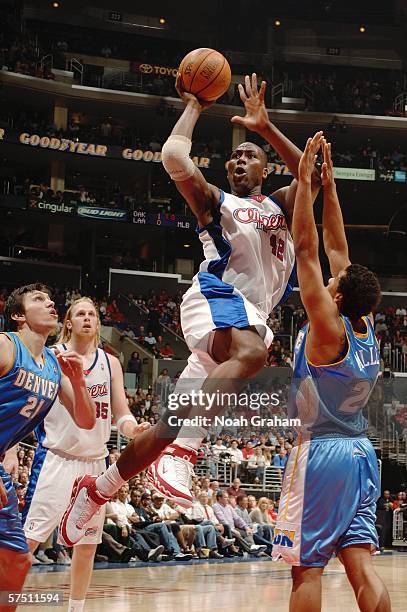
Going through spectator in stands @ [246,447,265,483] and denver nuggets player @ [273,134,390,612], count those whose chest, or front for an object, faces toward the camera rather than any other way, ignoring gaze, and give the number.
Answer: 1

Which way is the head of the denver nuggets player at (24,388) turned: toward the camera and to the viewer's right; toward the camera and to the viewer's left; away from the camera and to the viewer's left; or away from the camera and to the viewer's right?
toward the camera and to the viewer's right

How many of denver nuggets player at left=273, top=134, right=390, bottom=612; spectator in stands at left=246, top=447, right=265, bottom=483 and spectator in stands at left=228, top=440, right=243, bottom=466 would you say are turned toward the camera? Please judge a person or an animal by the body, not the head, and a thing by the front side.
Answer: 2

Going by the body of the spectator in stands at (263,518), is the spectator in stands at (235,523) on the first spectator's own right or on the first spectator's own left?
on the first spectator's own right

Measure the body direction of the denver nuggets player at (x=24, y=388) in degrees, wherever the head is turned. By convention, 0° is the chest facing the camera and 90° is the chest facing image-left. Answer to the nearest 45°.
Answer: approximately 315°

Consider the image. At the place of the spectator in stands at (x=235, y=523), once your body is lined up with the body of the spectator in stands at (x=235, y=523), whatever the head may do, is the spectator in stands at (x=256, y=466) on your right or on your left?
on your left

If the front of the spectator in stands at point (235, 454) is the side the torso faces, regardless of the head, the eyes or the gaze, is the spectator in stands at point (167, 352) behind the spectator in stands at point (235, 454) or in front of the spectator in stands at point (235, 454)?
behind

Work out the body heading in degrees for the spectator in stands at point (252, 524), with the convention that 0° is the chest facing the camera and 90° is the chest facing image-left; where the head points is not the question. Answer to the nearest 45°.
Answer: approximately 315°

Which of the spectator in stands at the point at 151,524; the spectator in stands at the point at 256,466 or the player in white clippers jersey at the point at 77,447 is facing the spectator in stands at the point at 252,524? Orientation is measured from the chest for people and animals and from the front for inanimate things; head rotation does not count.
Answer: the spectator in stands at the point at 256,466

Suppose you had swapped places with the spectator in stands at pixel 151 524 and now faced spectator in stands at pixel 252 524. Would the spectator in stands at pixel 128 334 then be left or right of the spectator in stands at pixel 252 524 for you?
left
